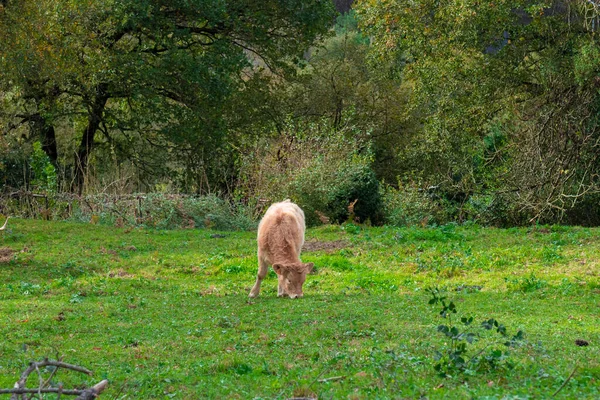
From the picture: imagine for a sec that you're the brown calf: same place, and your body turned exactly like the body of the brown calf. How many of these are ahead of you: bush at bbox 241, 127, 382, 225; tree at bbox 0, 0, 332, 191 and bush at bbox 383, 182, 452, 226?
0

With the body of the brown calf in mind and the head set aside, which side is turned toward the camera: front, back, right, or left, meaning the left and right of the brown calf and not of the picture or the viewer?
front

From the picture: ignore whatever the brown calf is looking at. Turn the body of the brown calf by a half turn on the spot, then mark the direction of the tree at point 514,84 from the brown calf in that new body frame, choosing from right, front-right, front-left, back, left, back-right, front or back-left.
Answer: front-right

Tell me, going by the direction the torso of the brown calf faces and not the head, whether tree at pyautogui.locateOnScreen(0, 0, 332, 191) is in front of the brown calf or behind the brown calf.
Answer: behind

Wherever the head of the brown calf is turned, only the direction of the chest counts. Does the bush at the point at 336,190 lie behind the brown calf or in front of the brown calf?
behind

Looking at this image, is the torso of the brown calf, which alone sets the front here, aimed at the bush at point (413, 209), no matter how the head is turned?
no

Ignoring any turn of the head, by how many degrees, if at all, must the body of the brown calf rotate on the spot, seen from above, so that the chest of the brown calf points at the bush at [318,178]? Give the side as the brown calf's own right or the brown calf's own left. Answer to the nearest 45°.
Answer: approximately 180°

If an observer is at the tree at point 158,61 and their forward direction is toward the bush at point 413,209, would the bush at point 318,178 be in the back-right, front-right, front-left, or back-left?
front-right
